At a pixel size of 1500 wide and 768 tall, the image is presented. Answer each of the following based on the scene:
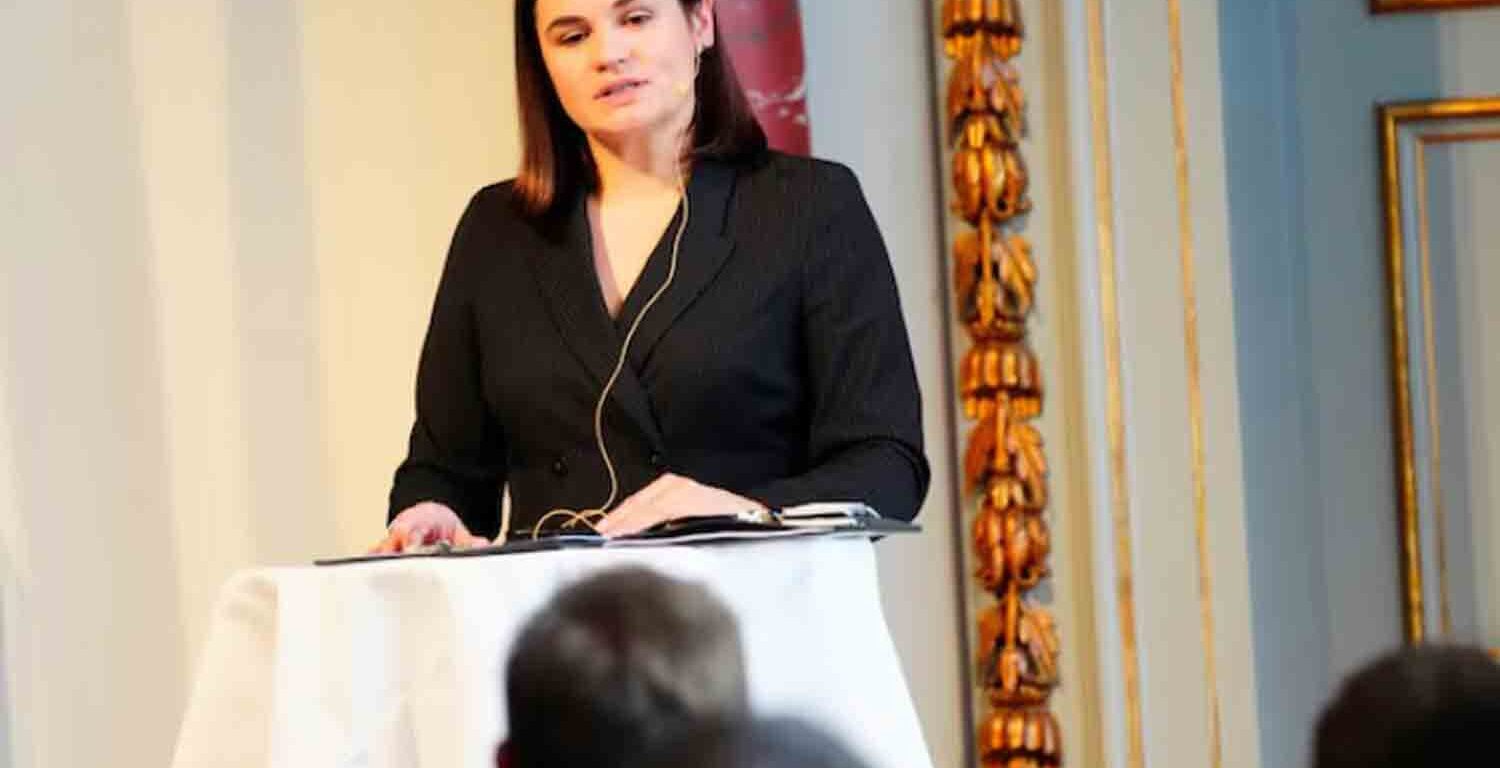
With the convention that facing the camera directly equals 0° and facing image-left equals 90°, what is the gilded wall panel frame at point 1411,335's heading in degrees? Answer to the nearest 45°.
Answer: approximately 0°

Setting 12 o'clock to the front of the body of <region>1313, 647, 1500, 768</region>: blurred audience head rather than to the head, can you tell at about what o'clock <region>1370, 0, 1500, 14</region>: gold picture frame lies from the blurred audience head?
The gold picture frame is roughly at 12 o'clock from the blurred audience head.

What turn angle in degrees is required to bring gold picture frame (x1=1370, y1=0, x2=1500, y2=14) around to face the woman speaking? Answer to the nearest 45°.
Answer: approximately 45° to its right

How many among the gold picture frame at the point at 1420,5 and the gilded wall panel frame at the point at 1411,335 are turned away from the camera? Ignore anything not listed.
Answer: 0

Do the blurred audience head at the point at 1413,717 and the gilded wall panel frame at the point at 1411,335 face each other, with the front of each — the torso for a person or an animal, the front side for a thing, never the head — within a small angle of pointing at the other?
yes

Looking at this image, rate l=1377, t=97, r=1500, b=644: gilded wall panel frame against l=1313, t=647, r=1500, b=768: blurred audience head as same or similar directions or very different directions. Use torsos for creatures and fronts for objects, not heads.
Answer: very different directions

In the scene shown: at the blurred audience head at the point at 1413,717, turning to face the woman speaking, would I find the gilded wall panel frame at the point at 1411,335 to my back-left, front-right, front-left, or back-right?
front-right

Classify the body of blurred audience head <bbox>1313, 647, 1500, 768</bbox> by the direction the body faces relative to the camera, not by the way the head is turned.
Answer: away from the camera

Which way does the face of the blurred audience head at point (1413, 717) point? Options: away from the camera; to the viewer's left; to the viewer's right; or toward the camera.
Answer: away from the camera

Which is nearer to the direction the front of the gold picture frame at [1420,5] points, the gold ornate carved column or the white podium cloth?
the white podium cloth

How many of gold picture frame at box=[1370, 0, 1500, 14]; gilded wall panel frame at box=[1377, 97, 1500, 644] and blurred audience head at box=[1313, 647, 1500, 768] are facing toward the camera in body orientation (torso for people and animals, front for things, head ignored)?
2

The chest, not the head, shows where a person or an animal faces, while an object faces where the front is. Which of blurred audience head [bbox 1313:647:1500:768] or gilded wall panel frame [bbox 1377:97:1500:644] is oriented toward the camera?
the gilded wall panel frame

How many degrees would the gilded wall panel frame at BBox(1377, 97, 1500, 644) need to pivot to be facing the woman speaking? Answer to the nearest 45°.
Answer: approximately 45° to its right
